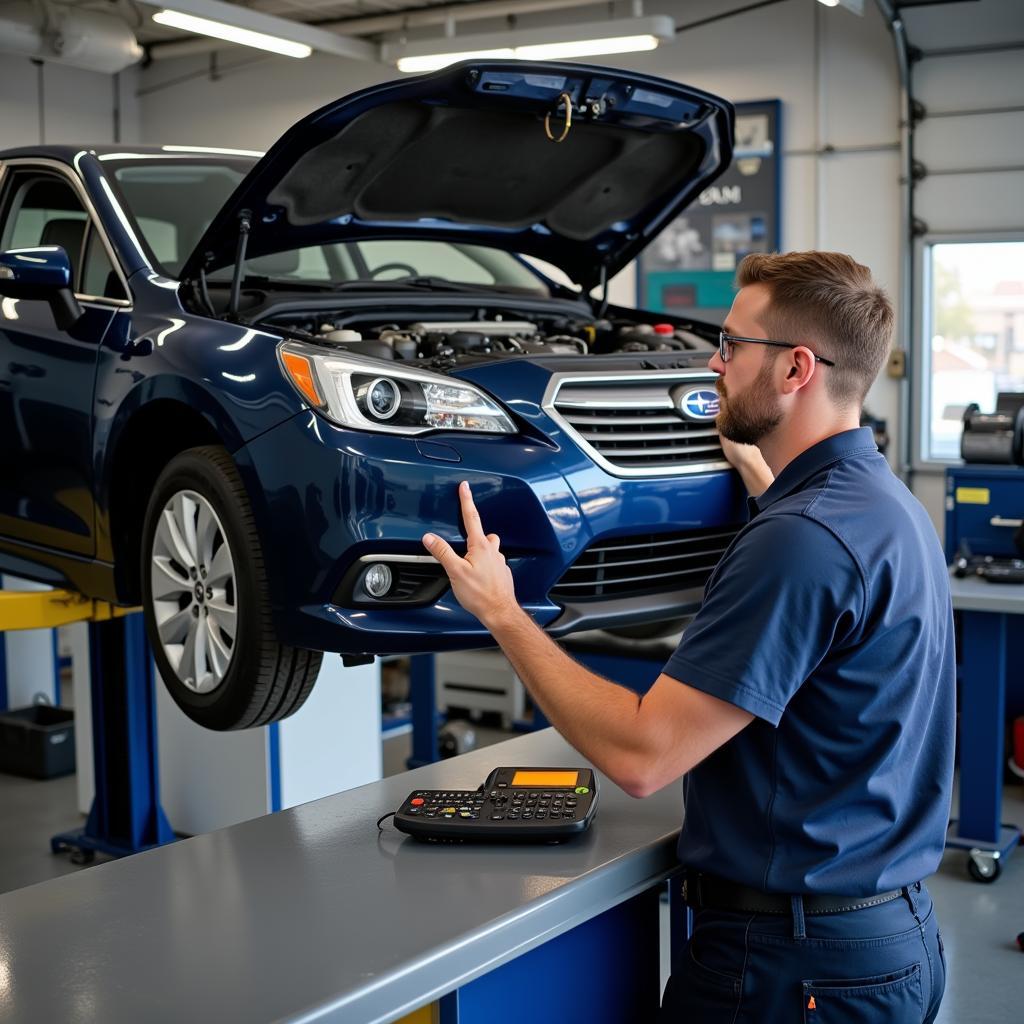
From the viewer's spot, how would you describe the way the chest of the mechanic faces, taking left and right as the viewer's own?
facing away from the viewer and to the left of the viewer

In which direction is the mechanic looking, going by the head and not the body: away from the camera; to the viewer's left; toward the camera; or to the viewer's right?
to the viewer's left

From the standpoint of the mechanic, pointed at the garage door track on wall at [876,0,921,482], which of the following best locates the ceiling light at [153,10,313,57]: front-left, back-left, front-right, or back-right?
front-left

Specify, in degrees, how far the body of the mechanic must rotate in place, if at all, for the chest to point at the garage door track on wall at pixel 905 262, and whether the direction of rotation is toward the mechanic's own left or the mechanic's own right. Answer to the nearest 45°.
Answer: approximately 45° to the mechanic's own right

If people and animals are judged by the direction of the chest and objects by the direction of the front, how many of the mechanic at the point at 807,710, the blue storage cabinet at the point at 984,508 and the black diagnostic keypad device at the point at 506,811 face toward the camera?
2

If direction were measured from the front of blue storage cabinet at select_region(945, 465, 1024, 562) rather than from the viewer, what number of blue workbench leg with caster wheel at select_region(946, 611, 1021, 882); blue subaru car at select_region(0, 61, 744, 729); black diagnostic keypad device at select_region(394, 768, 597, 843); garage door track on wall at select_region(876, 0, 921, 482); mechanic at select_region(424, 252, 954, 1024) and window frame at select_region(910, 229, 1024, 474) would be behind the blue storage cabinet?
2

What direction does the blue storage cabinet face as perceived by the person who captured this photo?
facing the viewer

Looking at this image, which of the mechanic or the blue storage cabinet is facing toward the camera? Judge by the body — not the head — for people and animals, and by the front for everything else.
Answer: the blue storage cabinet

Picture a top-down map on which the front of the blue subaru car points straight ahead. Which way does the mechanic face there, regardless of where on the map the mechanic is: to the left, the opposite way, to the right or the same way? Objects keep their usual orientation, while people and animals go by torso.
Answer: the opposite way

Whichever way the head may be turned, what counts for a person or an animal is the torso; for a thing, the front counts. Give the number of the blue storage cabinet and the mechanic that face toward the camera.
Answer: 1

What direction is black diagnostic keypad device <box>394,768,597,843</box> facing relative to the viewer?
toward the camera

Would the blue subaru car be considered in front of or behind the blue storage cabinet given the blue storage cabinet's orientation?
in front

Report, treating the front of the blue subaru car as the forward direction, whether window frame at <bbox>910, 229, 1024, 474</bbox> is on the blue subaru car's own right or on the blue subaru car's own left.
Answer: on the blue subaru car's own left

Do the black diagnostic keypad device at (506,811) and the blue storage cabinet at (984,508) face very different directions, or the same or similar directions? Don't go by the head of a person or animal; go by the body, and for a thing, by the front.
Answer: same or similar directions
